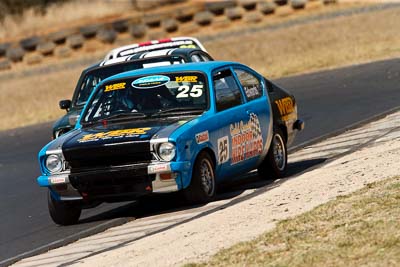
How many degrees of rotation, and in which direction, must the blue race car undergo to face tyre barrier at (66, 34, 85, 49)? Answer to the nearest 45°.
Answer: approximately 135° to its right

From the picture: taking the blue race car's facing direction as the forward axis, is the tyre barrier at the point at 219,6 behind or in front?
behind

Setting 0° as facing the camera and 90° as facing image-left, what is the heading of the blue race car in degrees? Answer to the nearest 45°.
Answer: approximately 45°

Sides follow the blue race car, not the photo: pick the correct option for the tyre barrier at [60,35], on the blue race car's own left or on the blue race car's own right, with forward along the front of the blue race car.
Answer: on the blue race car's own right

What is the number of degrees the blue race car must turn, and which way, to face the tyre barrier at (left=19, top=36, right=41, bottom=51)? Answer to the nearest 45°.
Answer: approximately 135° to its right

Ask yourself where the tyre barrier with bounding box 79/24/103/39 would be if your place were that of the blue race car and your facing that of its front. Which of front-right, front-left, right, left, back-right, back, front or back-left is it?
back-right

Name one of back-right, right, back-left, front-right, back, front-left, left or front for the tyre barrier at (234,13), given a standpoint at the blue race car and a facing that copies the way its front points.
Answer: back-right

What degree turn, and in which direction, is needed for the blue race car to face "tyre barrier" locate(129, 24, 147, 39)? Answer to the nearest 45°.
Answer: approximately 135° to its right

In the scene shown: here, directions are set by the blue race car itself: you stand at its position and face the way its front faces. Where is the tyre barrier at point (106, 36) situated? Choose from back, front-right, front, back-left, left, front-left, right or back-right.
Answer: back-right

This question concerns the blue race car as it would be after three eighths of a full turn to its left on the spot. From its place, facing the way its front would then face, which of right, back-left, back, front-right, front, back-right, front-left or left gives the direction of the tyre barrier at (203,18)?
left
